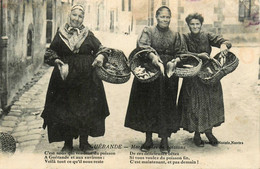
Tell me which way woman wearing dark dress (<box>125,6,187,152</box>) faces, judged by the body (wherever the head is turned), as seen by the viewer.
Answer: toward the camera

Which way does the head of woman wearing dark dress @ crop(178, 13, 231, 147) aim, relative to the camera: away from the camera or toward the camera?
toward the camera

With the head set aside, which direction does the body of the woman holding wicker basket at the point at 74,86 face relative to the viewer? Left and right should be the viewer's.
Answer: facing the viewer

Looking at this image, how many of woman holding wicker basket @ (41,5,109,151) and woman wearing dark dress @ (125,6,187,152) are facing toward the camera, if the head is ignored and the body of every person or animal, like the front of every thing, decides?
2

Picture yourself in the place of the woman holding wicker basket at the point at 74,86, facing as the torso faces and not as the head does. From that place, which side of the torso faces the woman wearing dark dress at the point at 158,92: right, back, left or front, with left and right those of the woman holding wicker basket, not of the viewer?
left

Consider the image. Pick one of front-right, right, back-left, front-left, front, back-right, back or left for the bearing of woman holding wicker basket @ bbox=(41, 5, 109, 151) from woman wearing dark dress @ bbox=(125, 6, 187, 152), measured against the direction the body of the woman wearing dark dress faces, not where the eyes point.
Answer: right

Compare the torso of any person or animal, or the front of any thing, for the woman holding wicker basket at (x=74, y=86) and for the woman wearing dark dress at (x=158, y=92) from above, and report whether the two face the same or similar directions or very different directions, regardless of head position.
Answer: same or similar directions
